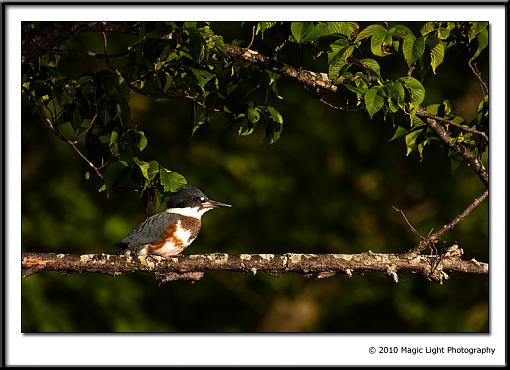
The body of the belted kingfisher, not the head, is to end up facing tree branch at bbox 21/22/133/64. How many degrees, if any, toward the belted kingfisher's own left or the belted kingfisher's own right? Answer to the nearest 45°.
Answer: approximately 180°

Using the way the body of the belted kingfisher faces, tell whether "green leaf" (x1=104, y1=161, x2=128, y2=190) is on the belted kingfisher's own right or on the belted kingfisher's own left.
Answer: on the belted kingfisher's own right

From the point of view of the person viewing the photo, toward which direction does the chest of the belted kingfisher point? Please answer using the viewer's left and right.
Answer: facing to the right of the viewer

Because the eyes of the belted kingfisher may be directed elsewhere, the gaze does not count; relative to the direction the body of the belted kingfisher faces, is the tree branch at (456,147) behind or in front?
in front
